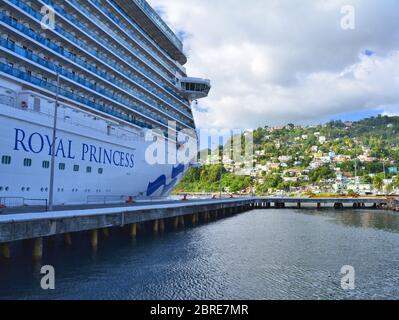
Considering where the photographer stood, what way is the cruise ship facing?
facing away from the viewer and to the right of the viewer
